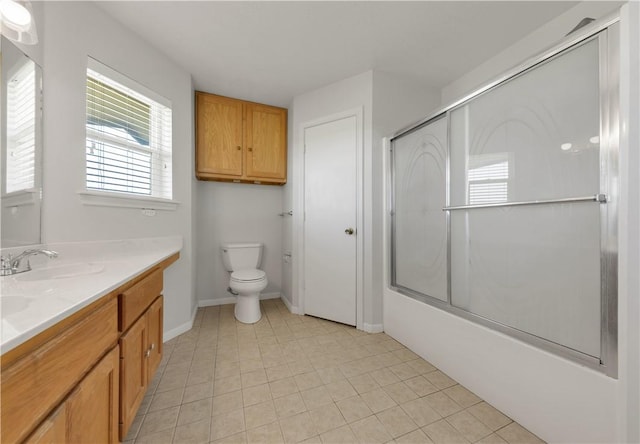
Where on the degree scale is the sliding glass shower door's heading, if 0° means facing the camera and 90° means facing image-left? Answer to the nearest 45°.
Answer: approximately 45°

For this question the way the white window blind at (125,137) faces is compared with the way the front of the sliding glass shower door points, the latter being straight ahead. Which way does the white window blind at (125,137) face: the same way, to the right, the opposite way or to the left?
the opposite way

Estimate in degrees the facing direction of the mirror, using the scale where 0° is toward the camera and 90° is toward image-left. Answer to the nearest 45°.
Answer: approximately 315°

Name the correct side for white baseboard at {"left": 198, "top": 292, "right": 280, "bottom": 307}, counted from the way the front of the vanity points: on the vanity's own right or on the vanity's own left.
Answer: on the vanity's own left

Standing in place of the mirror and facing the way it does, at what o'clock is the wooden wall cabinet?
The wooden wall cabinet is roughly at 10 o'clock from the mirror.

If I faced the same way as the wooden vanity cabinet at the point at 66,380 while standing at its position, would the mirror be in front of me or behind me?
behind

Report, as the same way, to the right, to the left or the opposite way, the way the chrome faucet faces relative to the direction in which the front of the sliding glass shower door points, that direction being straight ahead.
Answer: the opposite way

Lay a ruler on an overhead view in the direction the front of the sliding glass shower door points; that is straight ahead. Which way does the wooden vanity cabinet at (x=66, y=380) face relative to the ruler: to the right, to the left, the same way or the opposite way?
the opposite way
